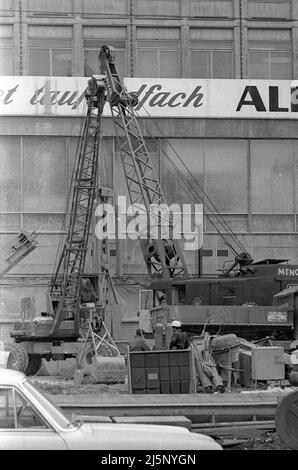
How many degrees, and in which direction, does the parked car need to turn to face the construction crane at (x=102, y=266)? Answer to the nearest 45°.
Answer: approximately 90° to its left

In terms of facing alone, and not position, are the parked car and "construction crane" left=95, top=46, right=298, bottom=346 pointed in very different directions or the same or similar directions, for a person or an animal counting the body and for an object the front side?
very different directions

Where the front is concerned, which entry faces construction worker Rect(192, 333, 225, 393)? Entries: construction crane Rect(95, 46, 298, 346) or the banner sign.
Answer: the banner sign

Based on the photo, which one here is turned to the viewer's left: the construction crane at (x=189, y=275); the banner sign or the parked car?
the construction crane

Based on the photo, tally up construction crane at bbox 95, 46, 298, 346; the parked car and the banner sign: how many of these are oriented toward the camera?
1

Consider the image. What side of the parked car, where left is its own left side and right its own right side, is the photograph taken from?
right

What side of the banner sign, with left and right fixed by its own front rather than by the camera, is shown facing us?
front

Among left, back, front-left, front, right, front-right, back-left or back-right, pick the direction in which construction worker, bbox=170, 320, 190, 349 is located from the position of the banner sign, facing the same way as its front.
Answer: front

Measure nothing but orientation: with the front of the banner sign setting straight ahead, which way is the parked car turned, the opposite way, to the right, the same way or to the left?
to the left

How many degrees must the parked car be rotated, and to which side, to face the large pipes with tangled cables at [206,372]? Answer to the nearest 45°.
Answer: approximately 90° to its left

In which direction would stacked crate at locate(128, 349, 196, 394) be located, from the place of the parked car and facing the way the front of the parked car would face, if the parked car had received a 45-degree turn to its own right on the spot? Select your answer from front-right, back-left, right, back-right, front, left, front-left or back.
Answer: back-left

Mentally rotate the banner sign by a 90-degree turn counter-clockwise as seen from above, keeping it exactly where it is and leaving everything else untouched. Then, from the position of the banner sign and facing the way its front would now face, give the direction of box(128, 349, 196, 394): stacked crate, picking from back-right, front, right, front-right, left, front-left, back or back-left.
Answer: right

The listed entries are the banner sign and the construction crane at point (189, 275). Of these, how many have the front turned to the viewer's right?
0

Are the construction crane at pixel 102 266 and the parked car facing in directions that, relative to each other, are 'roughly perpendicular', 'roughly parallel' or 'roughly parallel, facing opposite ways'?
roughly parallel

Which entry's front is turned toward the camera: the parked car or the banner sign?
the banner sign
